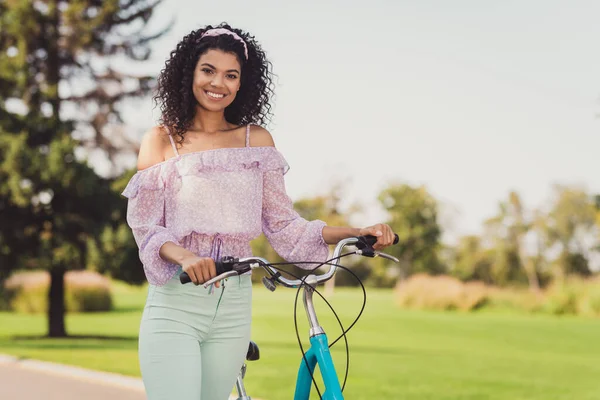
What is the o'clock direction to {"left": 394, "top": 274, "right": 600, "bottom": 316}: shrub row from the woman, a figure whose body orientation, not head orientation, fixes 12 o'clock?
The shrub row is roughly at 8 o'clock from the woman.

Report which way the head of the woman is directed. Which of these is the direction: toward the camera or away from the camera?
toward the camera

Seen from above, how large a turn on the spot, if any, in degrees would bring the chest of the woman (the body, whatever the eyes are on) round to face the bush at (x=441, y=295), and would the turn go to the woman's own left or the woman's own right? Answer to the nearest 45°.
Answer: approximately 135° to the woman's own left

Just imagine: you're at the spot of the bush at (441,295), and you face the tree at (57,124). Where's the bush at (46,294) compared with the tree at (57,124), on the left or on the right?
right

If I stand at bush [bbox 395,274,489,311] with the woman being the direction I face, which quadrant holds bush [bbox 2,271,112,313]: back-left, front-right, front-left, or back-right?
front-right

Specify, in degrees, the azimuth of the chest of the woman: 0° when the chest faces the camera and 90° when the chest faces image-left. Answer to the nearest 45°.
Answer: approximately 315°
